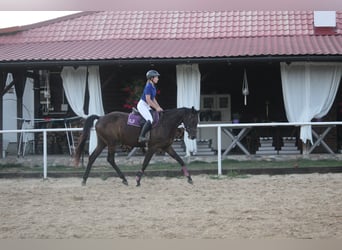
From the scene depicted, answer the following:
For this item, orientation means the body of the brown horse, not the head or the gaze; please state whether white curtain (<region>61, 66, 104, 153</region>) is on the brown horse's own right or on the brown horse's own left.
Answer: on the brown horse's own left

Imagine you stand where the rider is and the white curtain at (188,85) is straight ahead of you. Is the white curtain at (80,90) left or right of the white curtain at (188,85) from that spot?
left

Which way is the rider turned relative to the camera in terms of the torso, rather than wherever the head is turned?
to the viewer's right

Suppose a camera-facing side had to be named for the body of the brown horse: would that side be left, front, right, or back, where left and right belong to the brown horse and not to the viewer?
right

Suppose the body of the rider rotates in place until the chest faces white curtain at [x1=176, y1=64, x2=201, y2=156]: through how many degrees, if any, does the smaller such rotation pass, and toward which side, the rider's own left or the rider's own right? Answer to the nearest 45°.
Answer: approximately 90° to the rider's own left
